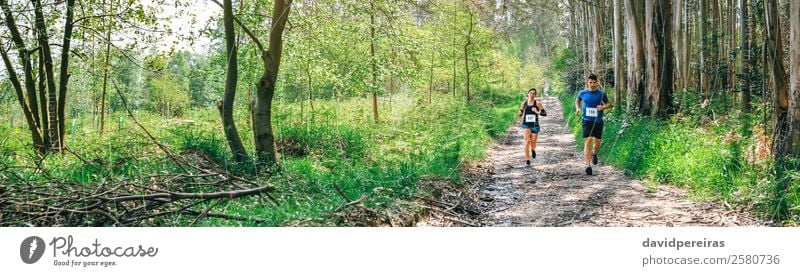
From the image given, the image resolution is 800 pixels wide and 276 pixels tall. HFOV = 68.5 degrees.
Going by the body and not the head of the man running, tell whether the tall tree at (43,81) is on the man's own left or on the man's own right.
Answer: on the man's own right

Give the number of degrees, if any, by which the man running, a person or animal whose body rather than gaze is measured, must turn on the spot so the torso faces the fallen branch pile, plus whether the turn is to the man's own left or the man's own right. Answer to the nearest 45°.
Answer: approximately 45° to the man's own right

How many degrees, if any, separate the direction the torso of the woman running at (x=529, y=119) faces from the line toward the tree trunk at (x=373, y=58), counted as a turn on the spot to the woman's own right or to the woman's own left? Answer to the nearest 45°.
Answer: approximately 135° to the woman's own right

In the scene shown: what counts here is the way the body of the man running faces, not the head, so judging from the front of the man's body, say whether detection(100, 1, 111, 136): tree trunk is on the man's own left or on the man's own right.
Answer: on the man's own right

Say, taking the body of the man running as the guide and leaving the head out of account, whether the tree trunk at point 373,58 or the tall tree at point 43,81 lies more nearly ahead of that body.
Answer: the tall tree

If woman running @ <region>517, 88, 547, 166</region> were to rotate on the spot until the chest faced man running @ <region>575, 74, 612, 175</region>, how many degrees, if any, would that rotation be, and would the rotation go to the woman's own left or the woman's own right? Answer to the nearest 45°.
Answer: approximately 45° to the woman's own left

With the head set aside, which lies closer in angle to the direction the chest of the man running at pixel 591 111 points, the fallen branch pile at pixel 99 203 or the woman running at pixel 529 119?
the fallen branch pile

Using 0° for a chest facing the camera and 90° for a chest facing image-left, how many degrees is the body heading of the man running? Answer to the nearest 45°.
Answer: approximately 0°

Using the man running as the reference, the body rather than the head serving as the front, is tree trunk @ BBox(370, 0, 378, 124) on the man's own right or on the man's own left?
on the man's own right

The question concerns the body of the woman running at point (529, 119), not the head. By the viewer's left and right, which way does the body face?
facing the viewer

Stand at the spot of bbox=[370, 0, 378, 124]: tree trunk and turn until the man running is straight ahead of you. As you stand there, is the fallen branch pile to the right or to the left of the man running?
right

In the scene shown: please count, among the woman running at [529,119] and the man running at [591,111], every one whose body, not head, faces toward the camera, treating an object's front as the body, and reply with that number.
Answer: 2

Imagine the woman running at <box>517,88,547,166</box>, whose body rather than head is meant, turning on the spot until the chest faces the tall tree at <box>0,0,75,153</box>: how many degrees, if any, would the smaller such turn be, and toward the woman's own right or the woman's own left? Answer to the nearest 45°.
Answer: approximately 45° to the woman's own right
